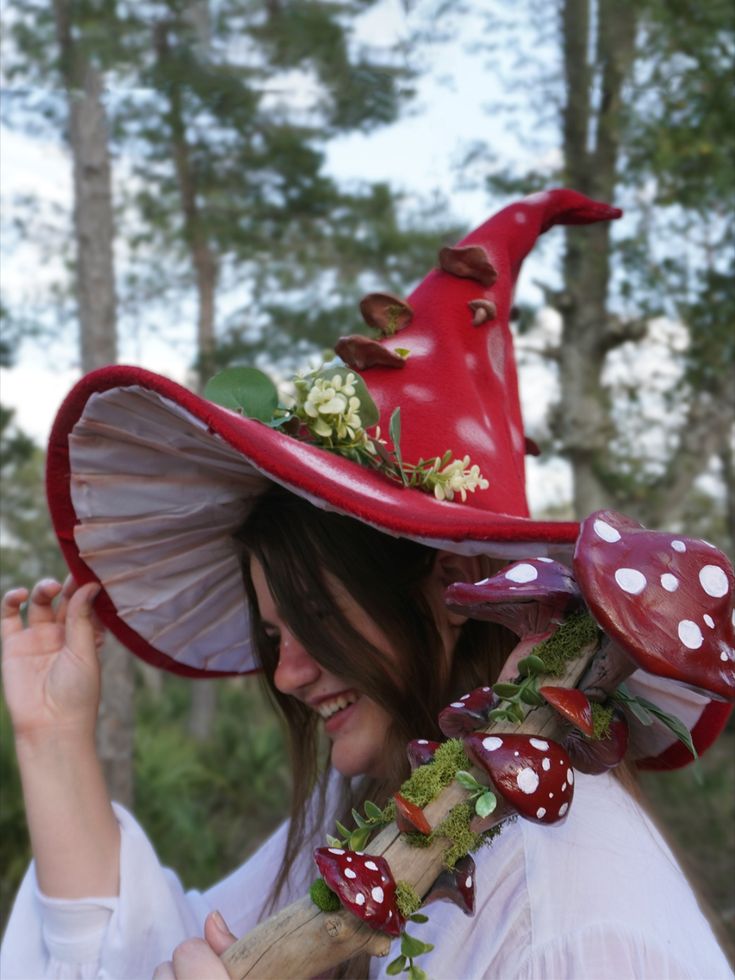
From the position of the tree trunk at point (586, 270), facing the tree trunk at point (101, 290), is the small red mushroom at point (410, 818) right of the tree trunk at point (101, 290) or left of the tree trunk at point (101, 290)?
left

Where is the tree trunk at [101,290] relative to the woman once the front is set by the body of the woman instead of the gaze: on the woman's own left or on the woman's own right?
on the woman's own right

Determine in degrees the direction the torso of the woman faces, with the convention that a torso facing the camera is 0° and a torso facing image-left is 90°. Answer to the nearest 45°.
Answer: approximately 45°

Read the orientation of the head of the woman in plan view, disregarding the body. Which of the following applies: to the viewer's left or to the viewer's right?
to the viewer's left
